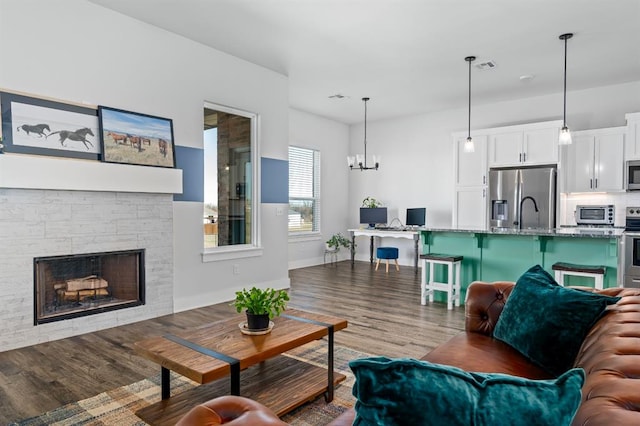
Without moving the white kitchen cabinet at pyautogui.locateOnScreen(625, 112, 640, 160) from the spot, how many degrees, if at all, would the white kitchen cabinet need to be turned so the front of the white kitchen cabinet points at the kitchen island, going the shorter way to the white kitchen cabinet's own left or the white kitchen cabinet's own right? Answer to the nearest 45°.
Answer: approximately 45° to the white kitchen cabinet's own right

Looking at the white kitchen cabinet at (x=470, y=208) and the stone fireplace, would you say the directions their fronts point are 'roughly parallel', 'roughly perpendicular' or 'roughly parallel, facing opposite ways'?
roughly perpendicular

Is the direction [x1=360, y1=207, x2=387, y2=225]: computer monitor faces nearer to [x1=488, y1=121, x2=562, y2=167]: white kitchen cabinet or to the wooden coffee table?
the wooden coffee table

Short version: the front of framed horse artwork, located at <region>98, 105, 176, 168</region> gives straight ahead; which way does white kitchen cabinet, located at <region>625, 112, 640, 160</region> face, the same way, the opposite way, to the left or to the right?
to the right

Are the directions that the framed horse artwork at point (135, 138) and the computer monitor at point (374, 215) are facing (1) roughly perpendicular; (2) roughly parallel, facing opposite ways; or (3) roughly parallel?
roughly perpendicular

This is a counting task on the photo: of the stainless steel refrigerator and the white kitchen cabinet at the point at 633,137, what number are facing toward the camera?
2

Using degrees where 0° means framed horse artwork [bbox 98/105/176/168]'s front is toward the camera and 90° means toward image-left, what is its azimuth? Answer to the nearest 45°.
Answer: approximately 315°

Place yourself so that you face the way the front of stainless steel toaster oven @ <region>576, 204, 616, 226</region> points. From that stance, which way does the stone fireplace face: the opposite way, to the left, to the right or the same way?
to the left
